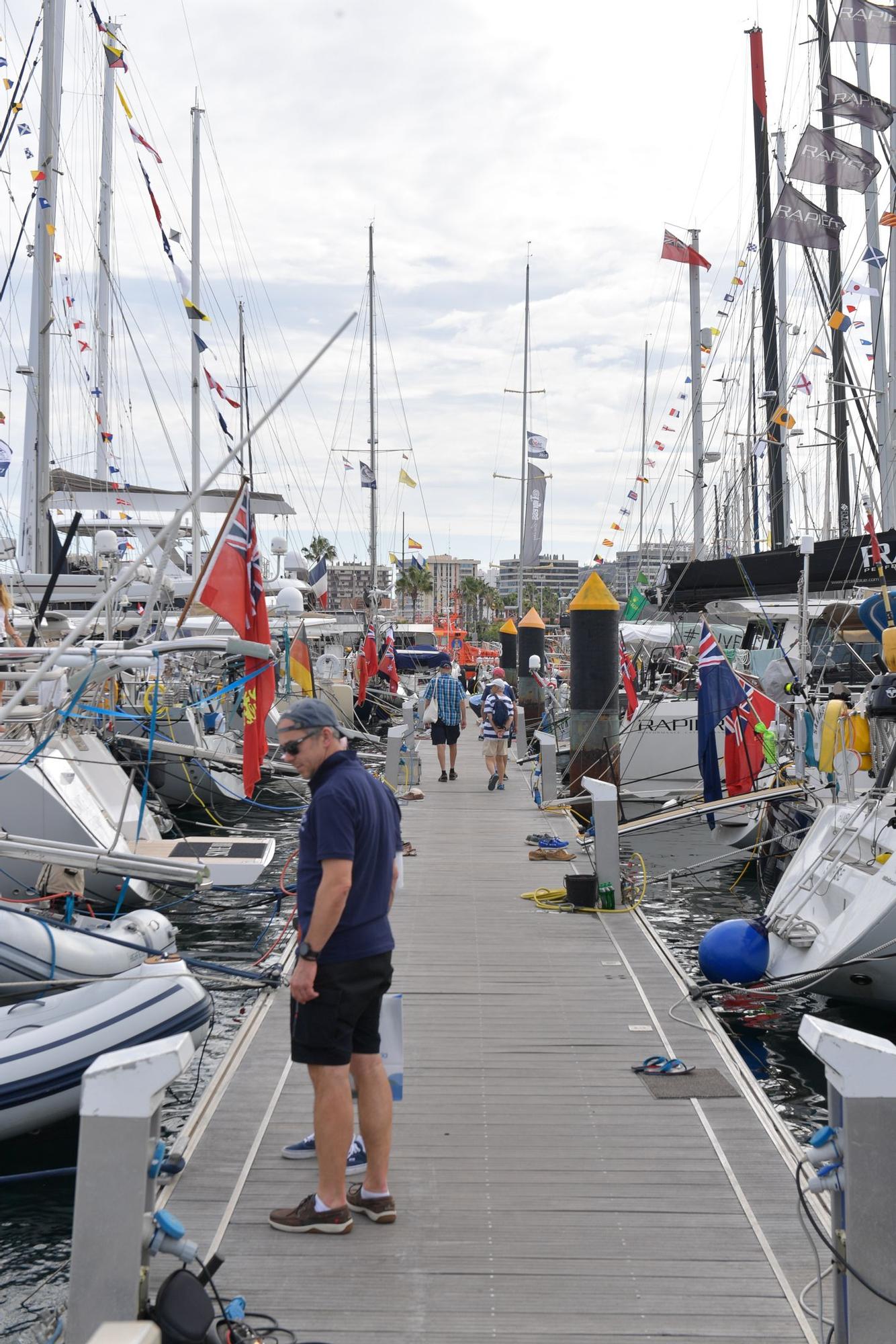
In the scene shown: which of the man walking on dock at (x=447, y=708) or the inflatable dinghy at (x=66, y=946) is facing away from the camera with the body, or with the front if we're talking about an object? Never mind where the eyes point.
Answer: the man walking on dock

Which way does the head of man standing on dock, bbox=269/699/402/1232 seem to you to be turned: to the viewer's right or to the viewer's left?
to the viewer's left

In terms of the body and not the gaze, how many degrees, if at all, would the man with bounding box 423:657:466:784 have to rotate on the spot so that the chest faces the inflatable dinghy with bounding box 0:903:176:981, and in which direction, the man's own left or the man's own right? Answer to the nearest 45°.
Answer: approximately 180°

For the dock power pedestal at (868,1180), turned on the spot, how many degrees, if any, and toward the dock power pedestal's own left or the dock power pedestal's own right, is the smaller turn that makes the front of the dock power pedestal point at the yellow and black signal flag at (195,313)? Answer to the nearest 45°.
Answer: approximately 45° to the dock power pedestal's own right

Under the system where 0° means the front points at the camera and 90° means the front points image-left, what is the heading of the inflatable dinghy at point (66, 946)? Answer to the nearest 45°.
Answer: approximately 270°

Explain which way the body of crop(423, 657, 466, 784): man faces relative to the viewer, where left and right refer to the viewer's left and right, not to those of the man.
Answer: facing away from the viewer

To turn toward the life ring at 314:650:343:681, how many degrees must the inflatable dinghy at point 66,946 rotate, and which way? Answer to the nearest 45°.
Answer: approximately 90° to its left

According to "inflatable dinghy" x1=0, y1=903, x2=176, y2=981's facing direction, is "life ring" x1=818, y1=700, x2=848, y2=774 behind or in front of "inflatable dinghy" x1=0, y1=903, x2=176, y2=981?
in front

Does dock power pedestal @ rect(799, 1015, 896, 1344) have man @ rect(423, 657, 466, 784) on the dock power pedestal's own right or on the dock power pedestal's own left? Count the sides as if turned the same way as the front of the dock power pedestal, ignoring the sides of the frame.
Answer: on the dock power pedestal's own right

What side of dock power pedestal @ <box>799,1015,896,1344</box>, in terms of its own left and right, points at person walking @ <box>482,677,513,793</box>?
right

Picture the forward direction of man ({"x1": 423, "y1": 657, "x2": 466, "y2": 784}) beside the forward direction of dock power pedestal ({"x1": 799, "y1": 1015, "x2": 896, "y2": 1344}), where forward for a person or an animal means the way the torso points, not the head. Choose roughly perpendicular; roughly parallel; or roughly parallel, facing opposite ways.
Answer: roughly perpendicular

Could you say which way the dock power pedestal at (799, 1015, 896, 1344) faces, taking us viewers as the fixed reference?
facing to the left of the viewer

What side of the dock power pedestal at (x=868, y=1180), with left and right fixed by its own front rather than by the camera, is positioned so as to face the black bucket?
right

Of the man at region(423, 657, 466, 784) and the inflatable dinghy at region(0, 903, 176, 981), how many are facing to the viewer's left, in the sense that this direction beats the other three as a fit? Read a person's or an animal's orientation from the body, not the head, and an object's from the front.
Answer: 0

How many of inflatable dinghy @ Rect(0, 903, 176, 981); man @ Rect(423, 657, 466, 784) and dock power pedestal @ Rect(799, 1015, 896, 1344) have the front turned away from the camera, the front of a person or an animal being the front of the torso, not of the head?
1

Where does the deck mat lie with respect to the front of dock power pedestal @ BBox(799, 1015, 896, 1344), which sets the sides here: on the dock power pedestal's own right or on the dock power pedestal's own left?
on the dock power pedestal's own right
